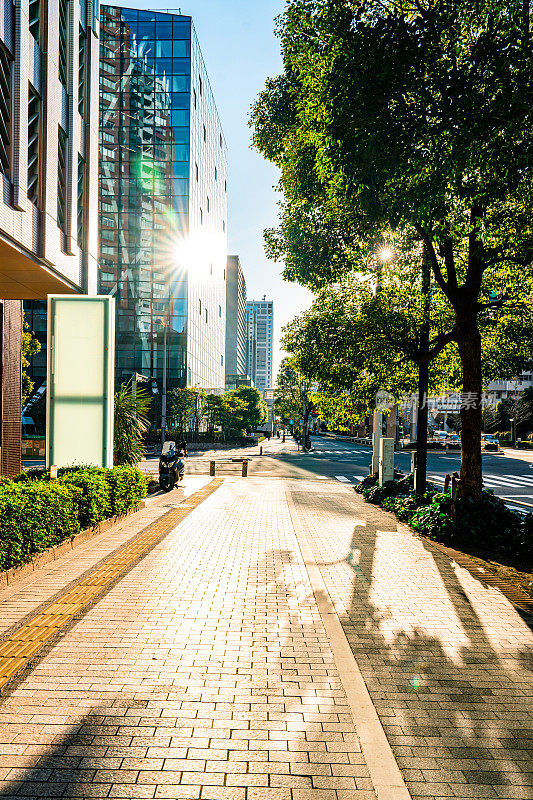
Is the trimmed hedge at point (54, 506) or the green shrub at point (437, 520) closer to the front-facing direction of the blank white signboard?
the trimmed hedge

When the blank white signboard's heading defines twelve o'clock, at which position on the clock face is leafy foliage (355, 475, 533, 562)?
The leafy foliage is roughly at 10 o'clock from the blank white signboard.

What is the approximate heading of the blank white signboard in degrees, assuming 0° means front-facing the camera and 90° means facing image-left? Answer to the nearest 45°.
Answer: approximately 0°

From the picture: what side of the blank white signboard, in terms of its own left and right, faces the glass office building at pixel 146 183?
back

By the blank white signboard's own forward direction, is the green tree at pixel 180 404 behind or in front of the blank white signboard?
behind

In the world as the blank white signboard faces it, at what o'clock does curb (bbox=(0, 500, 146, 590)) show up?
The curb is roughly at 12 o'clock from the blank white signboard.
